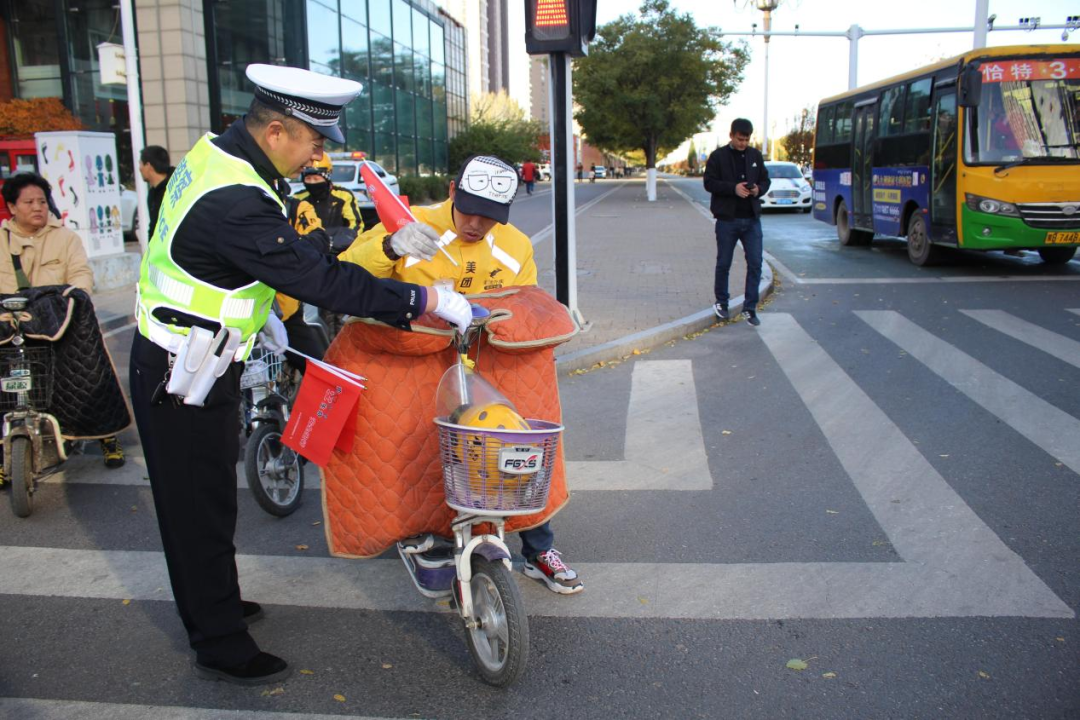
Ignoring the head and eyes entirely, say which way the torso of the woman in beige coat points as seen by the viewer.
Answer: toward the camera

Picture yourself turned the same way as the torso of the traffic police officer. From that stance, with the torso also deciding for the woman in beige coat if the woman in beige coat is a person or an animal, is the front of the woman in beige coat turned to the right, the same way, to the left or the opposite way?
to the right

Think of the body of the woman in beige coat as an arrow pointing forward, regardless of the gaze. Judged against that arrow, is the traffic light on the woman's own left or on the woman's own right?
on the woman's own left

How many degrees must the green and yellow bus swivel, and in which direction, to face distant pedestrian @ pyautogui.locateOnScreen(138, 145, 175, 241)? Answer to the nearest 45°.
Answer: approximately 90° to its right

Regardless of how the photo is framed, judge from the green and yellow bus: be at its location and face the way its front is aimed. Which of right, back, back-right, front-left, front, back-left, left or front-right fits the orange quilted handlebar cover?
front-right

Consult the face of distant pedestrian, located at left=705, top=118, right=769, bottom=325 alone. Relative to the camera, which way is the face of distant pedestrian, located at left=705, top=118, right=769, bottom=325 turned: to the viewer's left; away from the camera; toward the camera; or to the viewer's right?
toward the camera

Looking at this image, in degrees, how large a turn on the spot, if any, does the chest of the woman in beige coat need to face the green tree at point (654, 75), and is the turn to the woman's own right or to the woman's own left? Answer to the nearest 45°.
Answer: approximately 135° to the woman's own left

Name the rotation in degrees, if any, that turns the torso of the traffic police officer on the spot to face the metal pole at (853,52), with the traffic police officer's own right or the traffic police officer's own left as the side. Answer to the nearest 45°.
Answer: approximately 45° to the traffic police officer's own left

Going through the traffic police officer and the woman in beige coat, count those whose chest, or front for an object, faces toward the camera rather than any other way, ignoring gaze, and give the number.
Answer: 1

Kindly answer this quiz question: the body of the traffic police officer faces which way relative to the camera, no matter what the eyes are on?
to the viewer's right

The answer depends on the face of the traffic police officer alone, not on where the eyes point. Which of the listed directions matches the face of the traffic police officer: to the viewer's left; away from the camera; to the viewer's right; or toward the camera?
to the viewer's right

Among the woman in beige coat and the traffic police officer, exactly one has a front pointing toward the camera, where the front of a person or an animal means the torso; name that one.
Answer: the woman in beige coat

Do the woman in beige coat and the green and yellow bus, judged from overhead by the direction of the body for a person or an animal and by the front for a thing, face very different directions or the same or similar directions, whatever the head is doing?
same or similar directions

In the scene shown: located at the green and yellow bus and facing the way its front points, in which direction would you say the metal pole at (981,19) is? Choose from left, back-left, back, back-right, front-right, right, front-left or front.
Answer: back-left

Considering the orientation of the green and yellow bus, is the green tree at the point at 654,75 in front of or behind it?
behind

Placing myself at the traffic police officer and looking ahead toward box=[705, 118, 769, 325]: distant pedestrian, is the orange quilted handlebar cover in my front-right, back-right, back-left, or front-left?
front-right

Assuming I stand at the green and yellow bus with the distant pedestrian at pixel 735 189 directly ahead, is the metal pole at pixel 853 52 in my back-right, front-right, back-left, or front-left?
back-right
